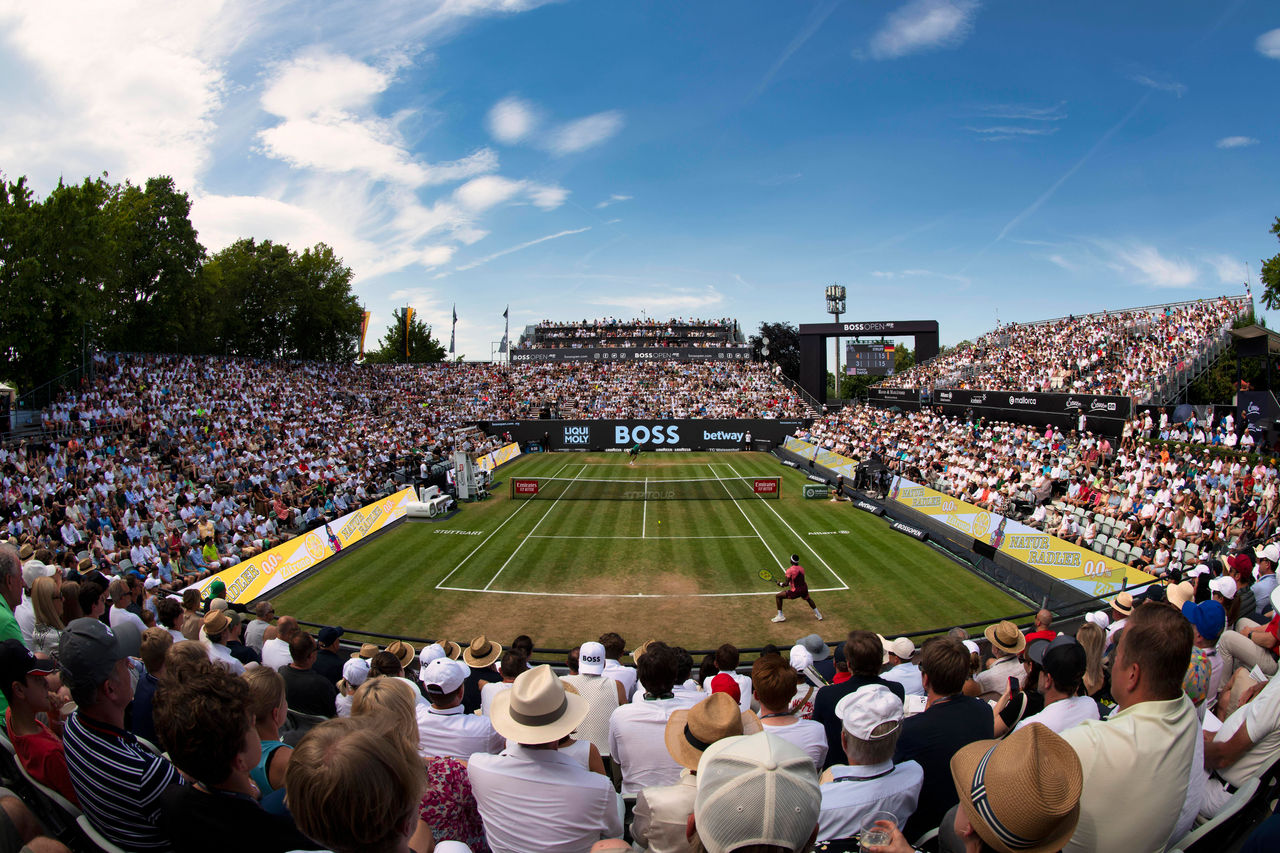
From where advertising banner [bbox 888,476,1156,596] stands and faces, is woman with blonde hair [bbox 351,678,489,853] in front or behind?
in front

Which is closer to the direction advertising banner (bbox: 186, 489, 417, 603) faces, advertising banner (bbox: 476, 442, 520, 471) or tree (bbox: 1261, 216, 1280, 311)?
the tree

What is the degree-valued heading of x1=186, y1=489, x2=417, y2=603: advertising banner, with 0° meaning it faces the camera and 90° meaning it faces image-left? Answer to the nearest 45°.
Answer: approximately 315°

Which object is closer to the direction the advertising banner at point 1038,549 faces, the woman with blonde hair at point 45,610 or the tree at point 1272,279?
the woman with blonde hair

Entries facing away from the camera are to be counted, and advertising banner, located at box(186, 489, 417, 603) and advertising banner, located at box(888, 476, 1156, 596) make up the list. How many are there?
0

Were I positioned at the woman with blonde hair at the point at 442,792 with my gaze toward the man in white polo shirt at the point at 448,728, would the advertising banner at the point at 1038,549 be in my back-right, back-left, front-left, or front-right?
front-right

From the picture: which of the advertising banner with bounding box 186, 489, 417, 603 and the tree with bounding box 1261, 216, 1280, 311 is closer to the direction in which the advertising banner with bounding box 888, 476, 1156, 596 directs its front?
the advertising banner

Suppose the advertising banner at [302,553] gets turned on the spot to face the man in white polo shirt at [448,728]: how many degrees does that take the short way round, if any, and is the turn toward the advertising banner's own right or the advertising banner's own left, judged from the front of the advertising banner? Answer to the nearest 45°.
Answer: approximately 45° to the advertising banner's own right

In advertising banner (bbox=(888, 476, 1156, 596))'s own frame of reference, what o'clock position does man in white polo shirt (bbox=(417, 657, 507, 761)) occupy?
The man in white polo shirt is roughly at 11 o'clock from the advertising banner.

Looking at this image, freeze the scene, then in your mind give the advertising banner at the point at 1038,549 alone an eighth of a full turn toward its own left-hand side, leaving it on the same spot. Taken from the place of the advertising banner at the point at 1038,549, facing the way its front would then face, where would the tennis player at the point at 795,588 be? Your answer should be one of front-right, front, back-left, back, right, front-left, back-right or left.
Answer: front-right

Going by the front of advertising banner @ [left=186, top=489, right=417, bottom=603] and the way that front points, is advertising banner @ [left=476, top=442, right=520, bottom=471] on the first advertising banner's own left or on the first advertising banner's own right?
on the first advertising banner's own left

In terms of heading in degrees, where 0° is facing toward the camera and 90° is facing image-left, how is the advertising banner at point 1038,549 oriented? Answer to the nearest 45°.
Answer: approximately 45°

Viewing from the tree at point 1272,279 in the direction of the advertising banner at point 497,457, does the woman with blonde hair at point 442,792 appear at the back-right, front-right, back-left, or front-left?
front-left

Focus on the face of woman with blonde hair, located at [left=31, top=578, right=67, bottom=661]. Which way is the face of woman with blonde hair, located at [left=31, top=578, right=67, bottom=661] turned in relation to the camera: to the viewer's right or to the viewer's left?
to the viewer's right

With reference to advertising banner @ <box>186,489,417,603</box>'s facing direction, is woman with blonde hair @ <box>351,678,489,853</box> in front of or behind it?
in front

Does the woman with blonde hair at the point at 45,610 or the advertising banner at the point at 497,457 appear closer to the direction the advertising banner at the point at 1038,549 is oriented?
the woman with blonde hair

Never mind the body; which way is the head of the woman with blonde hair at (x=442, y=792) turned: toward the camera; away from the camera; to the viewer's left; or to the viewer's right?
away from the camera

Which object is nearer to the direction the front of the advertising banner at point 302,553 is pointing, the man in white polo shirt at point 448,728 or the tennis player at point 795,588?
the tennis player
